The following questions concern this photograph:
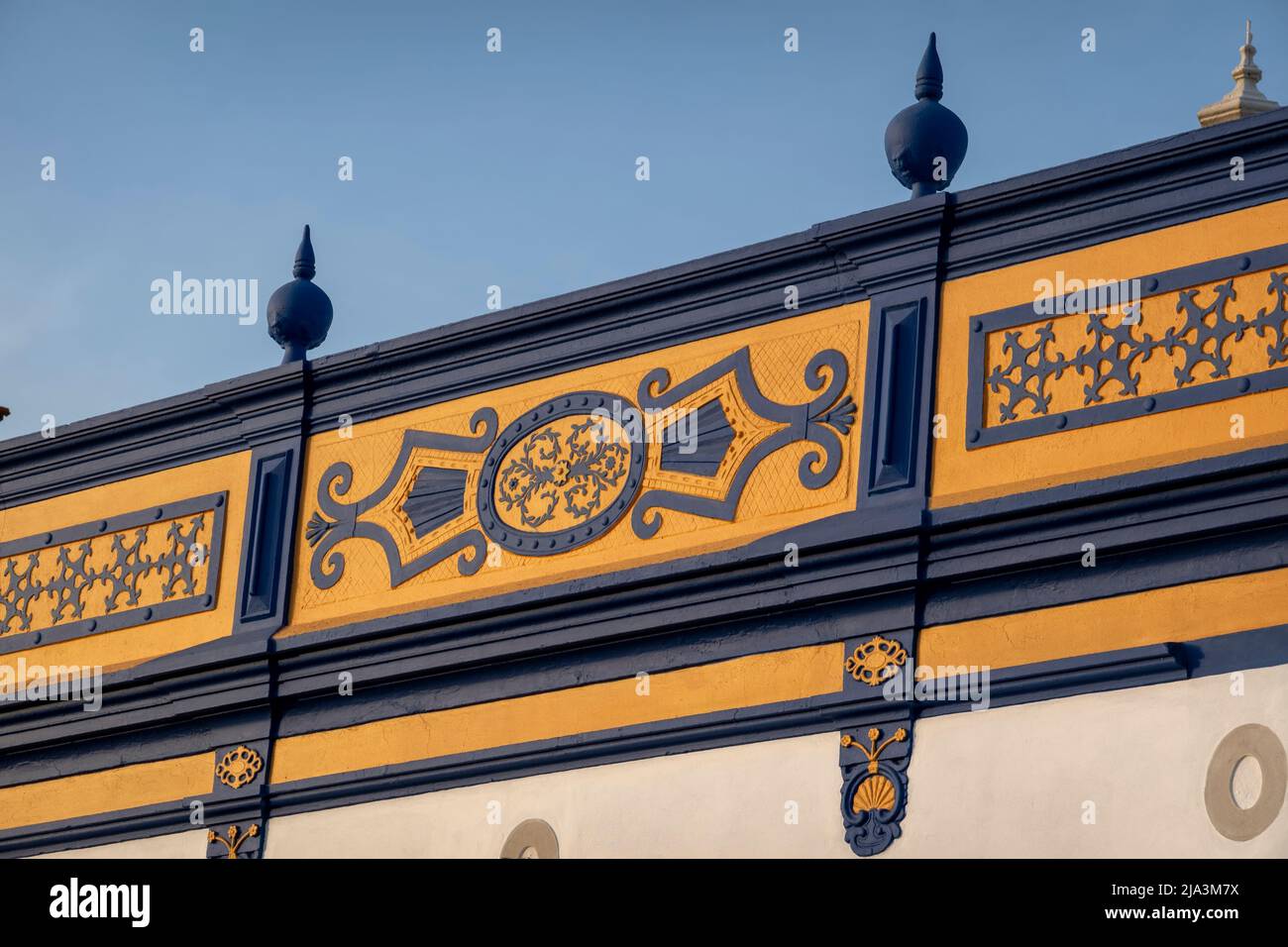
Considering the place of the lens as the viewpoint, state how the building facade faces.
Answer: facing the viewer and to the left of the viewer

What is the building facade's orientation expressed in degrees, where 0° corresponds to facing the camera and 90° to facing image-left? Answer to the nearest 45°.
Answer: approximately 45°
